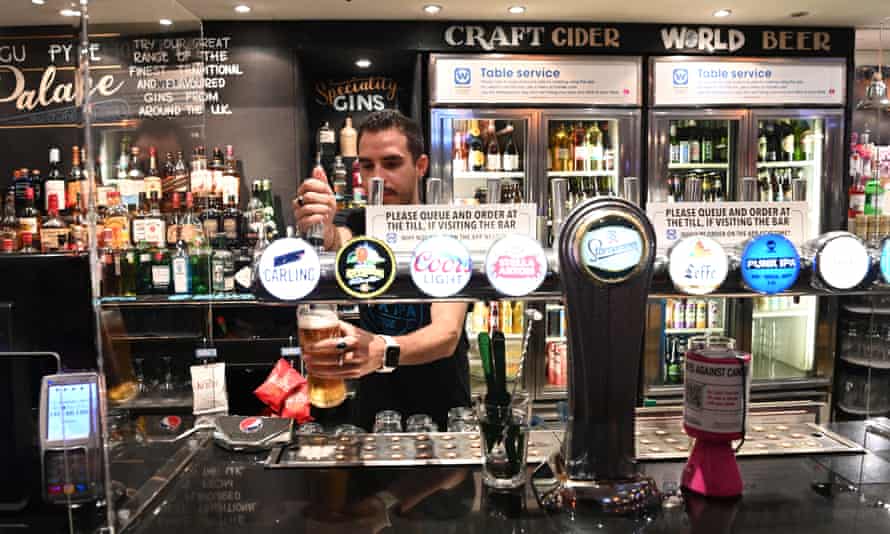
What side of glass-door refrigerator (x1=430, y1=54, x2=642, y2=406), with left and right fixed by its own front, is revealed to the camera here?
front

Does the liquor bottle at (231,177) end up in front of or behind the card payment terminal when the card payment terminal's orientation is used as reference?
behind

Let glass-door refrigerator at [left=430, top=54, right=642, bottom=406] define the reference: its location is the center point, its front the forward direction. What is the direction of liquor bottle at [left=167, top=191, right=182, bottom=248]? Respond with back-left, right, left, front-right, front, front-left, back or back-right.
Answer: front-right

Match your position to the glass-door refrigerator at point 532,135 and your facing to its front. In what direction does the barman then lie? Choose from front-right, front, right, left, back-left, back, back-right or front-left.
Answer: front

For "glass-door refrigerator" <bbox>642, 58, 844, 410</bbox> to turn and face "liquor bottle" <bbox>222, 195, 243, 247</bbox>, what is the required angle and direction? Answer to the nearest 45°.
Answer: approximately 45° to its right

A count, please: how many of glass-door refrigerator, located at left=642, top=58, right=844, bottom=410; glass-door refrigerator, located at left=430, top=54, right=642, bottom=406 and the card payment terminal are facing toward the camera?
3

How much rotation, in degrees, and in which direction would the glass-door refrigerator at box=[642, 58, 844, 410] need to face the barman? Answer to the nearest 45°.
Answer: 0° — it already faces them

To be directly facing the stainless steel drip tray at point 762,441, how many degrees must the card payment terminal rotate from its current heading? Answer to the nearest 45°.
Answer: approximately 90° to its left

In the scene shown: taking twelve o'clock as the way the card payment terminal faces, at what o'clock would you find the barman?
The barman is roughly at 8 o'clock from the card payment terminal.

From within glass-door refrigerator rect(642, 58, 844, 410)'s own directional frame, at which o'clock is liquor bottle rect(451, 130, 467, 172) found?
The liquor bottle is roughly at 2 o'clock from the glass-door refrigerator.
